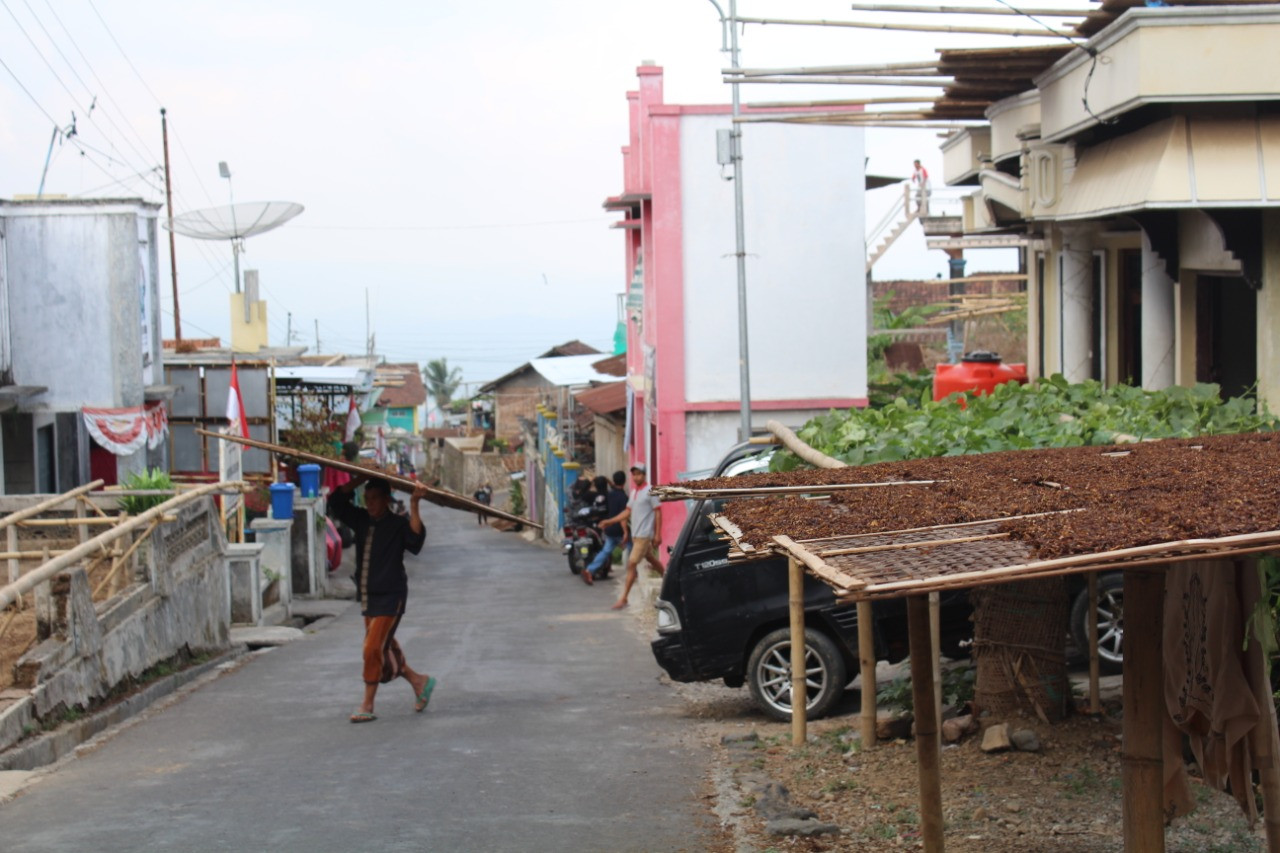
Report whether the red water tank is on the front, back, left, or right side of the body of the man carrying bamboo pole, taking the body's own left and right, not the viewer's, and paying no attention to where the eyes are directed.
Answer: back

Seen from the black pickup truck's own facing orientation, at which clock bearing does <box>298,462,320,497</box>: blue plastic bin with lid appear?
The blue plastic bin with lid is roughly at 2 o'clock from the black pickup truck.

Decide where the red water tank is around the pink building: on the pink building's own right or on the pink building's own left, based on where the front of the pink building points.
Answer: on the pink building's own left

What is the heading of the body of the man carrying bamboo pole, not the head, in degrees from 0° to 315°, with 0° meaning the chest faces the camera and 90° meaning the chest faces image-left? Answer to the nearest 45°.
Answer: approximately 45°

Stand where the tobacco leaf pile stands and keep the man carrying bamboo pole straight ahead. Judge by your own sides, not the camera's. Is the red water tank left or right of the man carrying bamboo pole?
right

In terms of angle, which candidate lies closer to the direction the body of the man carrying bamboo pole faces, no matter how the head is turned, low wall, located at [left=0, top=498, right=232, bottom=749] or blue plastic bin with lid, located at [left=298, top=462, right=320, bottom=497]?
the low wall

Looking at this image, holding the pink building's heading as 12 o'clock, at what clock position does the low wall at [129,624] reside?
The low wall is roughly at 10 o'clock from the pink building.

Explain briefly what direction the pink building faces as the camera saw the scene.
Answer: facing to the left of the viewer

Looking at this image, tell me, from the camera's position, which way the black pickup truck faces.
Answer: facing to the left of the viewer

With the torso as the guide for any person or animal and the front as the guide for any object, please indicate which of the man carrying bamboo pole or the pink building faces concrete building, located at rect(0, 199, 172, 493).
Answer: the pink building

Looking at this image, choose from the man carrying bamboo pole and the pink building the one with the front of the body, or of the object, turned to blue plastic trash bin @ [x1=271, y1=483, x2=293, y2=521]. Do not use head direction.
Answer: the pink building

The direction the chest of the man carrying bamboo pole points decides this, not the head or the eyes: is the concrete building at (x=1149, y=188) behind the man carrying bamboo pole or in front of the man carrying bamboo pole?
behind
